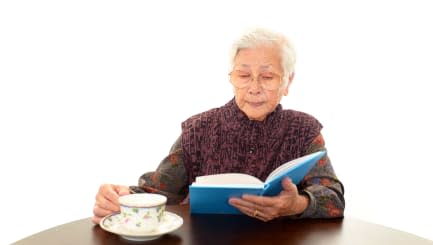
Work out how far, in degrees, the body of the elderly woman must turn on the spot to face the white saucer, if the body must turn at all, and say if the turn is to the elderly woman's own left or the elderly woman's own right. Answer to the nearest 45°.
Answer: approximately 45° to the elderly woman's own right

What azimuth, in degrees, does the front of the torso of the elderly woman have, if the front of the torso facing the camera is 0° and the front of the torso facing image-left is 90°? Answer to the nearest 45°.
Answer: approximately 0°
